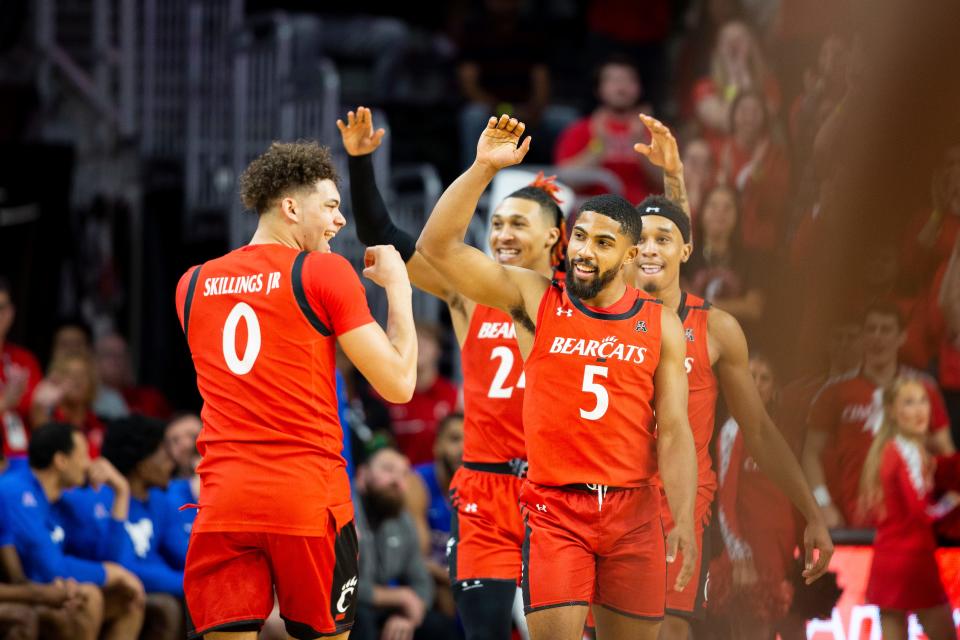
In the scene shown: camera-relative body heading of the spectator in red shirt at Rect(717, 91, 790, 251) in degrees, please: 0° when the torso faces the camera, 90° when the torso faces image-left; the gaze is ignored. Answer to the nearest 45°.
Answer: approximately 45°

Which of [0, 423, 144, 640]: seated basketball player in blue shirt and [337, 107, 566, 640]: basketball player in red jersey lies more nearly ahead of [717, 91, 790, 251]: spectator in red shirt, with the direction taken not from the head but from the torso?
the basketball player in red jersey

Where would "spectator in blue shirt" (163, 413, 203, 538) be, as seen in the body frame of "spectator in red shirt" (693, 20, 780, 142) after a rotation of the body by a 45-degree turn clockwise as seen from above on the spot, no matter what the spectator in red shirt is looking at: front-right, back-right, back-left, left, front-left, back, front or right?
front-right

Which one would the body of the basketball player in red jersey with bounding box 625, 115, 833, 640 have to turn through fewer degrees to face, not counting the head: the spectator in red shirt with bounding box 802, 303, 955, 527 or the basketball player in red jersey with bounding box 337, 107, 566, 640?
the basketball player in red jersey

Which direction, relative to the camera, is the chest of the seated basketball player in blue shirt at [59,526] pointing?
to the viewer's right

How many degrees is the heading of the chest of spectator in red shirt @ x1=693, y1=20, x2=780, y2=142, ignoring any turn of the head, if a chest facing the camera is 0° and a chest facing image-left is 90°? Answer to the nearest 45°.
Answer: approximately 0°

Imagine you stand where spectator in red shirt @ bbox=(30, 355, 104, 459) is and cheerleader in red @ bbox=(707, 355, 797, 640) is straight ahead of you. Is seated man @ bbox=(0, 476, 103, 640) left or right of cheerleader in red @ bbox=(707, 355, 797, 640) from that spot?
right

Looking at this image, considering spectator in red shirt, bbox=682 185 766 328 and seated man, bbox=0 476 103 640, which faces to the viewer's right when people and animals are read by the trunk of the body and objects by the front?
the seated man
